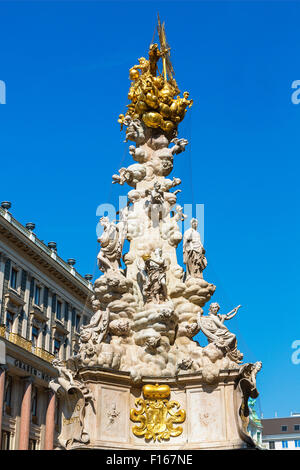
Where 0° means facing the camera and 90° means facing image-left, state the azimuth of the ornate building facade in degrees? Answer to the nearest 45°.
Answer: approximately 315°

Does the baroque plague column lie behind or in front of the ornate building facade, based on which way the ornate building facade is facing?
in front
